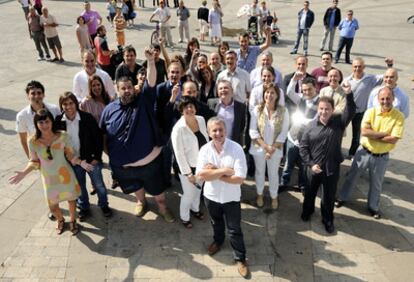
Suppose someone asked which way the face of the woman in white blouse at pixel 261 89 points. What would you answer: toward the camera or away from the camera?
toward the camera

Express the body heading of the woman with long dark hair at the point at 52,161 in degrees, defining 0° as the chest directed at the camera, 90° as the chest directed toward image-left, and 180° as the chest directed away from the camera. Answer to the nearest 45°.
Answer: approximately 0°

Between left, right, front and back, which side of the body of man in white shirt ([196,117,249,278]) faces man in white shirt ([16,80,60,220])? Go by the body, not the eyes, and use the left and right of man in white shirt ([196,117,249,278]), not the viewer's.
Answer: right

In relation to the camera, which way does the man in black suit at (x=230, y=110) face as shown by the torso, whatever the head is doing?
toward the camera

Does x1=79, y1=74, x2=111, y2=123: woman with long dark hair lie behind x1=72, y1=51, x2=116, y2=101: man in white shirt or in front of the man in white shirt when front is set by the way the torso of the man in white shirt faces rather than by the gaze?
in front

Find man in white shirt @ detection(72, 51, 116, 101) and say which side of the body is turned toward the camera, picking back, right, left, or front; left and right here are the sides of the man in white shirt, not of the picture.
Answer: front

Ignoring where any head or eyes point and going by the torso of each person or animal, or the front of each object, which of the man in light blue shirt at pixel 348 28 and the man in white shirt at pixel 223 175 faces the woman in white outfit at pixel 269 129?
the man in light blue shirt

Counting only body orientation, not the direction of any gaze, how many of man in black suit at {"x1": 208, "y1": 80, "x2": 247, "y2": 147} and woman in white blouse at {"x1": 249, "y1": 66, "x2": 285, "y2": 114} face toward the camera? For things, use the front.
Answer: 2

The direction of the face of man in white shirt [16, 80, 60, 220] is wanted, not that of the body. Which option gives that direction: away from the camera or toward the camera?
toward the camera

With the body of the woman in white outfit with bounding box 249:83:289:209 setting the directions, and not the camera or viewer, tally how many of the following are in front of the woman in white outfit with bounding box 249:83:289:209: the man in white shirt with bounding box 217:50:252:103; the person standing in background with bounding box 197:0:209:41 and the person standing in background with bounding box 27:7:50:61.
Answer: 0

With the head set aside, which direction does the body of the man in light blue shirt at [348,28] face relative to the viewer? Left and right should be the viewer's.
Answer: facing the viewer

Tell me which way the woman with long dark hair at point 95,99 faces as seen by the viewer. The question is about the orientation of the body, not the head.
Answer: toward the camera

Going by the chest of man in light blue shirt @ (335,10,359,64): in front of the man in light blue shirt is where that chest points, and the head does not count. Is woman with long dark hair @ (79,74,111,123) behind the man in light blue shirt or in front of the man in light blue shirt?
in front

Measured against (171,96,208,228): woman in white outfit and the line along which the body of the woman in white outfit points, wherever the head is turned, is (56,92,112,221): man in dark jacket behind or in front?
behind

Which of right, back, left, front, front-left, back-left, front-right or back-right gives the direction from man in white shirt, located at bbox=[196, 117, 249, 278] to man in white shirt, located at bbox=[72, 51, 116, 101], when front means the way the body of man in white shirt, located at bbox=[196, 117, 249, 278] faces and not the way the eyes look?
back-right

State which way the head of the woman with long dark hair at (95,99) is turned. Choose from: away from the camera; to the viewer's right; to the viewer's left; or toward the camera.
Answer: toward the camera

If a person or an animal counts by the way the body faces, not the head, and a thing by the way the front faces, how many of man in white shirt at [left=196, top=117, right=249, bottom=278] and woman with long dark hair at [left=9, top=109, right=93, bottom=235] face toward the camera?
2

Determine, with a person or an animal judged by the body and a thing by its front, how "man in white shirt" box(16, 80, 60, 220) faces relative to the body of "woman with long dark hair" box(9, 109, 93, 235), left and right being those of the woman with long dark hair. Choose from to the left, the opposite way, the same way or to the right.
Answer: the same way
